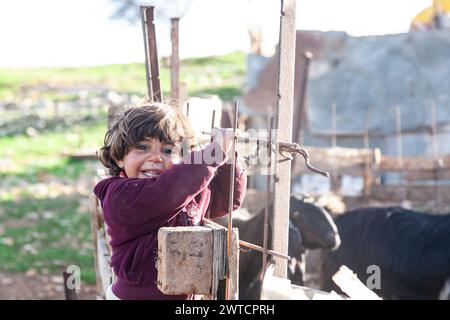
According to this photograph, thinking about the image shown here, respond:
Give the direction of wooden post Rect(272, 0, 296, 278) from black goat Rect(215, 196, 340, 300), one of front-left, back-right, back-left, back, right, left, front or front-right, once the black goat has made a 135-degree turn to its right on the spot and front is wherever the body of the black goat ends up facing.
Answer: front-left

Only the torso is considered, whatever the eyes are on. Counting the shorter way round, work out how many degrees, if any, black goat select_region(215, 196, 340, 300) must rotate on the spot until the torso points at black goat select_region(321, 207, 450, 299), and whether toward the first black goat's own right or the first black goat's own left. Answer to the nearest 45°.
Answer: approximately 45° to the first black goat's own left

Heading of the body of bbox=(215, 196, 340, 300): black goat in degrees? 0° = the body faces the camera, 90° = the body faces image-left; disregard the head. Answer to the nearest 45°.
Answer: approximately 270°

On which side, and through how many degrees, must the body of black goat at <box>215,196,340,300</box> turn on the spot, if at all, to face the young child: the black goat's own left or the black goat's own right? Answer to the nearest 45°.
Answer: approximately 90° to the black goat's own right

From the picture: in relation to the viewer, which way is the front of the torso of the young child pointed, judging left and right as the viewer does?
facing the viewer and to the right of the viewer

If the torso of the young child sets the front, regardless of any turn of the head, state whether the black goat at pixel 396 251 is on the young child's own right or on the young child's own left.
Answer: on the young child's own left
